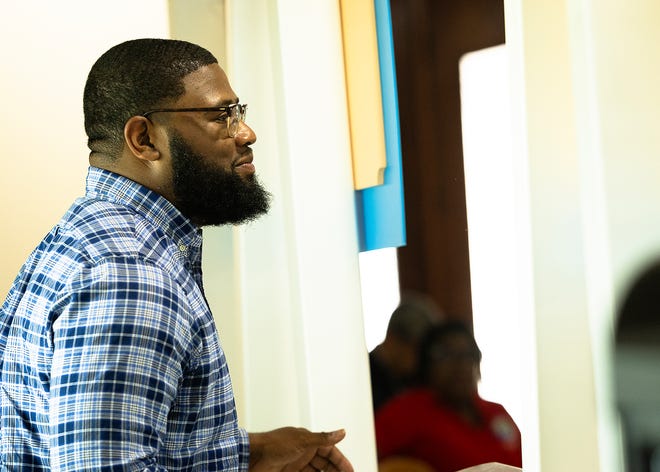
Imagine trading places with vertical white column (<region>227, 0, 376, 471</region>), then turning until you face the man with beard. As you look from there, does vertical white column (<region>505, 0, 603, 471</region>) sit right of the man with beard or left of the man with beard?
left

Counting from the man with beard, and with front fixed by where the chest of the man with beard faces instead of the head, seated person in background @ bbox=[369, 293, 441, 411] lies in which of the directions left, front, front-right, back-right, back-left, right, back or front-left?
front-left

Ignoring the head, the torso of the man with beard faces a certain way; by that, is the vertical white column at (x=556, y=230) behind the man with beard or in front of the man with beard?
in front

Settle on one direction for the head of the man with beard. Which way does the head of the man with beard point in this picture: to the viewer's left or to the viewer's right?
to the viewer's right

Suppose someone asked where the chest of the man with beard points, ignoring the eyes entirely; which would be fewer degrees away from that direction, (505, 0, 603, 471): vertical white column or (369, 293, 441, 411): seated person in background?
the vertical white column

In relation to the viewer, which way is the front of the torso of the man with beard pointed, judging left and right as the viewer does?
facing to the right of the viewer

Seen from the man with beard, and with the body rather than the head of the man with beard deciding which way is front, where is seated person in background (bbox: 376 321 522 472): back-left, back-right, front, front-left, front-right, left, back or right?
front-left

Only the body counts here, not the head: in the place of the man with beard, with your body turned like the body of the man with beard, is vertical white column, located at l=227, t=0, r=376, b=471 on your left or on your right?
on your left
